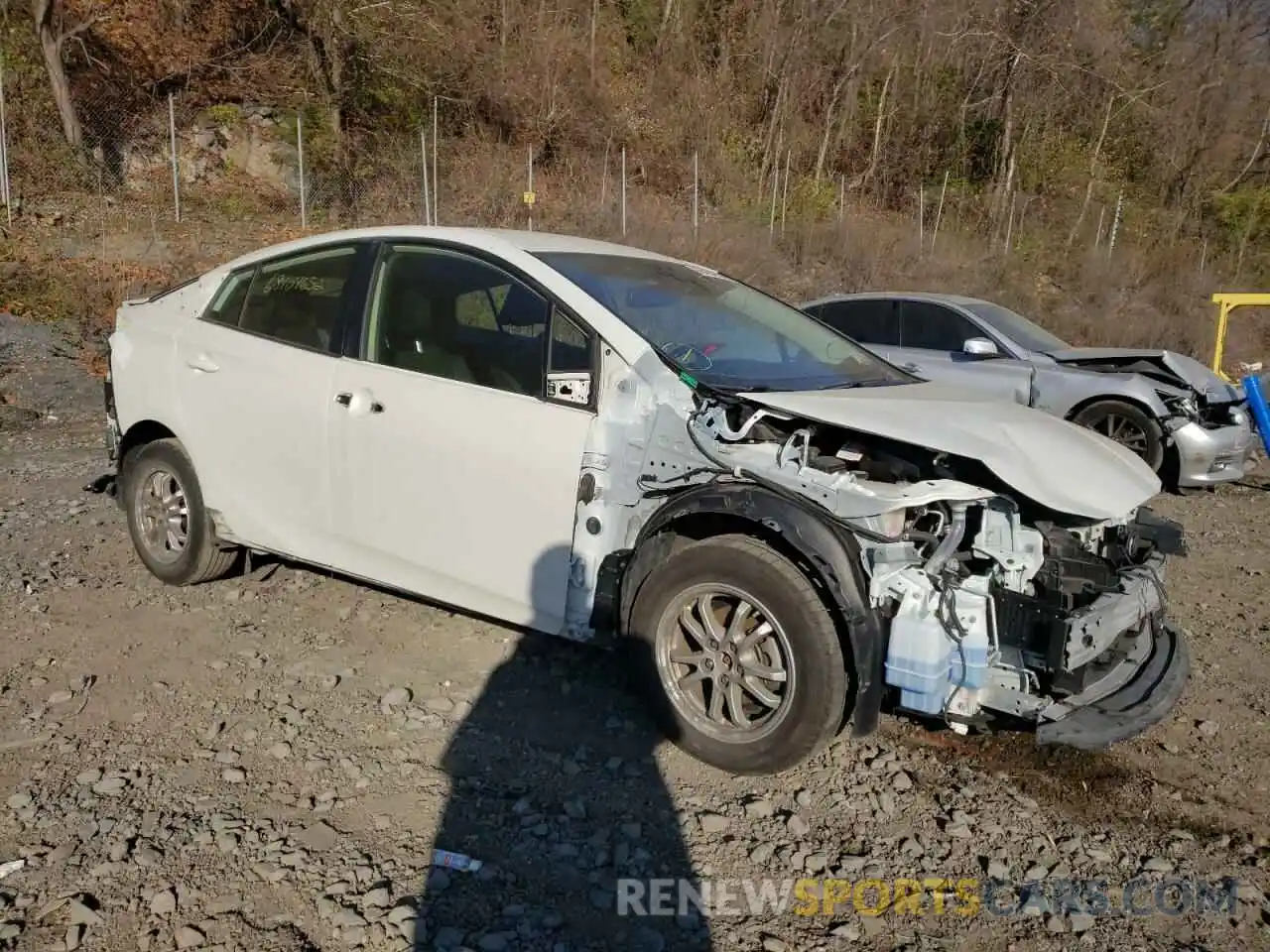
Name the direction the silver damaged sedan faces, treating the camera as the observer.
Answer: facing the viewer and to the right of the viewer

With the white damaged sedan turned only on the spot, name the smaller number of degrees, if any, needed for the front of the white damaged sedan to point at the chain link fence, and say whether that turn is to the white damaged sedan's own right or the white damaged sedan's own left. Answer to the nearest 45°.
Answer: approximately 135° to the white damaged sedan's own left

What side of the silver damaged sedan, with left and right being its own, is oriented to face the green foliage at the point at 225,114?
back

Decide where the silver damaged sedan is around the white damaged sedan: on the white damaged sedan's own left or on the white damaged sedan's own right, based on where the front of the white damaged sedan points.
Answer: on the white damaged sedan's own left

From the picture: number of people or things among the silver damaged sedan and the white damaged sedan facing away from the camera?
0

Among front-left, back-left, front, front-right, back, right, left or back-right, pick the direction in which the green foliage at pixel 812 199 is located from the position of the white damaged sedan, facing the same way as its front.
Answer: back-left

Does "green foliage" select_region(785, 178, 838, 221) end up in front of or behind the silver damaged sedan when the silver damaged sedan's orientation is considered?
behind

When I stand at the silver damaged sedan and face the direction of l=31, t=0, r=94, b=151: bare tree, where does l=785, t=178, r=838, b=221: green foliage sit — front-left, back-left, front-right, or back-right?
front-right
